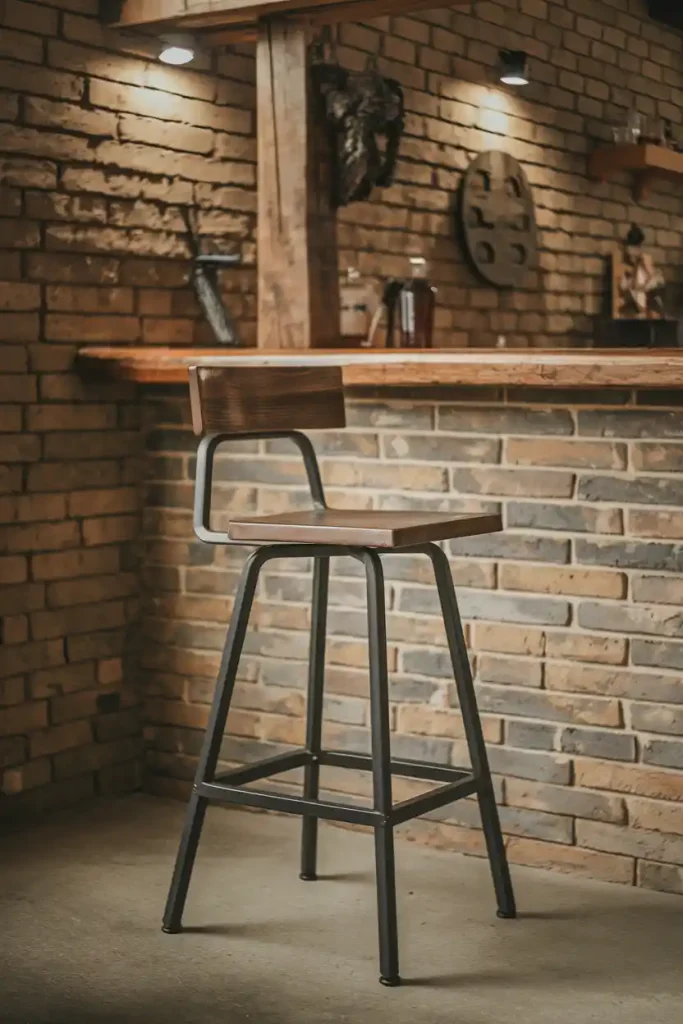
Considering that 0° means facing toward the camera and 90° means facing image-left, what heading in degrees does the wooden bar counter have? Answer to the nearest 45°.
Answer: approximately 0°

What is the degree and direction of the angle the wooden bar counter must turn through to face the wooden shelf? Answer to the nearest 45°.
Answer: approximately 180°

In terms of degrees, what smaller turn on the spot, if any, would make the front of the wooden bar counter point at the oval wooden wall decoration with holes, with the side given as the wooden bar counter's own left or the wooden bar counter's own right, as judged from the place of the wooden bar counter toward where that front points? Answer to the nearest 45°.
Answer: approximately 180°

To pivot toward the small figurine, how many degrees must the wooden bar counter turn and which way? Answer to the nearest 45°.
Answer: approximately 180°
